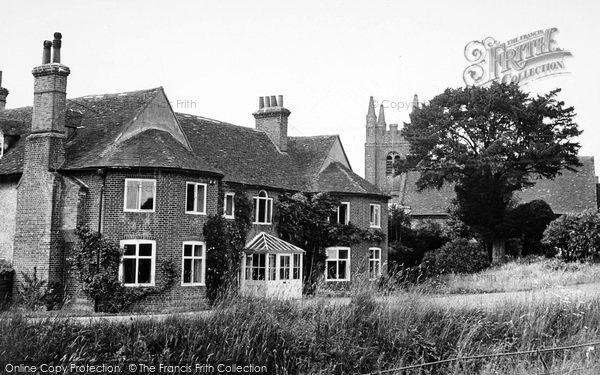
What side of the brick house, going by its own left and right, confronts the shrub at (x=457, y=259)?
left

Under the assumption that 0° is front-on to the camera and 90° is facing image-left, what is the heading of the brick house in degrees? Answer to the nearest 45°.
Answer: approximately 315°

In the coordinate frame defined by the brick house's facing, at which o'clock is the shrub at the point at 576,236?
The shrub is roughly at 10 o'clock from the brick house.

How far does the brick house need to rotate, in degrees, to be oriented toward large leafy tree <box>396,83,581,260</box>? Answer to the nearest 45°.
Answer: approximately 90° to its left
